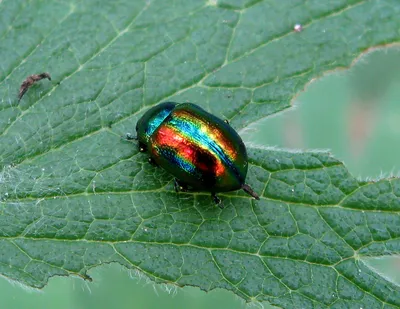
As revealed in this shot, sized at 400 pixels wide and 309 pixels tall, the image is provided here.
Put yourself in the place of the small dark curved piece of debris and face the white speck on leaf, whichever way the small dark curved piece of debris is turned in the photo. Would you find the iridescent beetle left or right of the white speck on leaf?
right

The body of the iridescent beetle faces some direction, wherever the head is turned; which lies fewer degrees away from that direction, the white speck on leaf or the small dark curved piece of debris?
the small dark curved piece of debris

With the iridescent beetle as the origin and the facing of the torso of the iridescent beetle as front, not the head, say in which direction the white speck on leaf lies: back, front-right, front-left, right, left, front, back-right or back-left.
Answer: right

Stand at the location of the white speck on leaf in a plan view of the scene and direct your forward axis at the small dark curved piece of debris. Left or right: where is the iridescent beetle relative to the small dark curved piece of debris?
left

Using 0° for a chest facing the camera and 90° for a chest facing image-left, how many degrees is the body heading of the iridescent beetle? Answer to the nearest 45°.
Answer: approximately 135°
